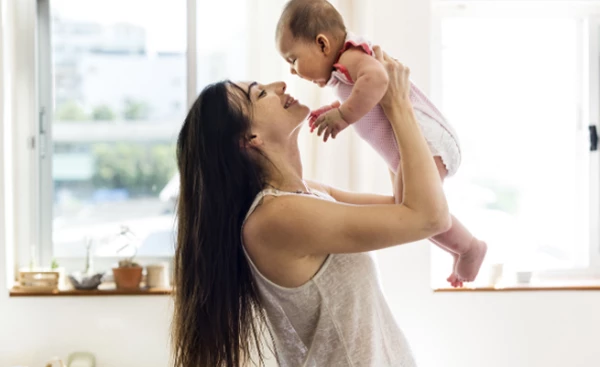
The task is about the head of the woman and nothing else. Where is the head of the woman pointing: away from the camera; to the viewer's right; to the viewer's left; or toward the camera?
to the viewer's right

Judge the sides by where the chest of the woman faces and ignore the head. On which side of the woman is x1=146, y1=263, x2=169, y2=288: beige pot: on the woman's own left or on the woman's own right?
on the woman's own left

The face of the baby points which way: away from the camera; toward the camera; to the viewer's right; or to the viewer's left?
to the viewer's left

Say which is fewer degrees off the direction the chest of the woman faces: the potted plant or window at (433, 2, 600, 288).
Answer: the window

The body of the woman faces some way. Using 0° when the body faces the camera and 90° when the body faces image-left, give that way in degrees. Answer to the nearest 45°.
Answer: approximately 270°

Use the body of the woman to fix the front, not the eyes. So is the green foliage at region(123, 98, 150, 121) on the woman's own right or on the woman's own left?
on the woman's own left

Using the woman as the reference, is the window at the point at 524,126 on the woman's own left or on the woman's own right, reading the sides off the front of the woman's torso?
on the woman's own left

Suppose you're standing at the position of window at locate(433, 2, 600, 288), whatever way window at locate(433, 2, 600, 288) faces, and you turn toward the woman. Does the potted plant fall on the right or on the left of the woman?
right

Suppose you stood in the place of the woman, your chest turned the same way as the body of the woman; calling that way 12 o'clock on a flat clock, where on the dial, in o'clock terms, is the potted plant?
The potted plant is roughly at 8 o'clock from the woman.
